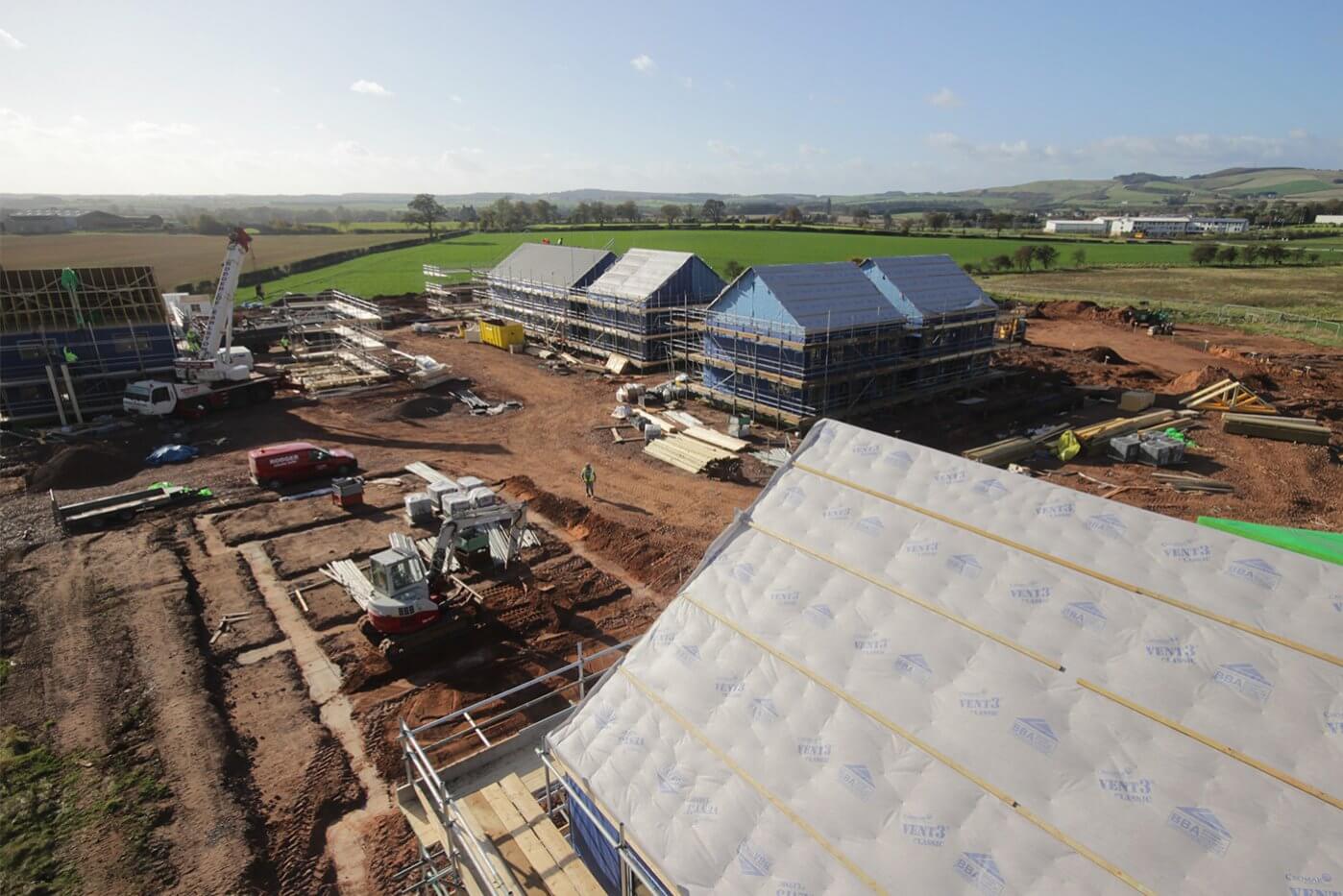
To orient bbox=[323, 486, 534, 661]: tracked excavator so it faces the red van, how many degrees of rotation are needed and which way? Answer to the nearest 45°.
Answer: approximately 45° to its left

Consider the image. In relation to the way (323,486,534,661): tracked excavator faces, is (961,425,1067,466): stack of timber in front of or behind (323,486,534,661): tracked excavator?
in front

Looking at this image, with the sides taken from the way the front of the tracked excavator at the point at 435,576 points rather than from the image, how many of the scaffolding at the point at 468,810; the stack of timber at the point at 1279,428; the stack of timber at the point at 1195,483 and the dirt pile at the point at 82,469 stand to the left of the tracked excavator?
1

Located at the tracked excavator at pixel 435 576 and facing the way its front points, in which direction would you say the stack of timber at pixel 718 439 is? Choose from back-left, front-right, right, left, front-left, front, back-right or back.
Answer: front

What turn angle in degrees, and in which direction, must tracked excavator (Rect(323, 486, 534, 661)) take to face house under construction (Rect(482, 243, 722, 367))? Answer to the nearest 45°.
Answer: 0° — it already faces it

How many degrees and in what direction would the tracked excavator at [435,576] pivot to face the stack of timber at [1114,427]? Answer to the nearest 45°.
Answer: approximately 45° to its right

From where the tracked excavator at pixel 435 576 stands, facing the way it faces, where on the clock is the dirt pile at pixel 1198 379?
The dirt pile is roughly at 1 o'clock from the tracked excavator.

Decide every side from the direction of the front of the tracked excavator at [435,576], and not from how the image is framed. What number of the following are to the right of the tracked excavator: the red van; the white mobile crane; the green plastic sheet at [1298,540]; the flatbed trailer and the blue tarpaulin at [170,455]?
1

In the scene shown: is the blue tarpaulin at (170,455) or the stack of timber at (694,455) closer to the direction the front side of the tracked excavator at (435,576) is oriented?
the stack of timber

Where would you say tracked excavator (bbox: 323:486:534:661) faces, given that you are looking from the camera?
facing away from the viewer and to the right of the viewer

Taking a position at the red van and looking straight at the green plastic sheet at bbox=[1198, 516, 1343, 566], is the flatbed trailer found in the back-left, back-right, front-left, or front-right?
back-right

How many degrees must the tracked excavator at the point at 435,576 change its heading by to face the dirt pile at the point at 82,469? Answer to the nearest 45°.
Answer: approximately 90° to its left

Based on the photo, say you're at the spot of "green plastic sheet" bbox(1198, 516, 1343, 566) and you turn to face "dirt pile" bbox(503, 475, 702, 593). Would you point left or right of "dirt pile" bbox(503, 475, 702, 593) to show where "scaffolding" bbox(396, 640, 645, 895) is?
left

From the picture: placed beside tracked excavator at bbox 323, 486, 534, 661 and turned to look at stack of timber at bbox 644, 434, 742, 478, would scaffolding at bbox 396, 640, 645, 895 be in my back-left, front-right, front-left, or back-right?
back-right

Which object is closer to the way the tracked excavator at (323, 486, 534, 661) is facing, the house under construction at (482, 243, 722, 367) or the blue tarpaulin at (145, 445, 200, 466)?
the house under construction

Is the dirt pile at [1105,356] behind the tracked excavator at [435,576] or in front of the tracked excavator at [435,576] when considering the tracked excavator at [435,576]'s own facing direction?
in front

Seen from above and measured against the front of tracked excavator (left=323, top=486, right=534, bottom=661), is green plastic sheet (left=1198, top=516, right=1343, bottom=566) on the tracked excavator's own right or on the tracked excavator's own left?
on the tracked excavator's own right

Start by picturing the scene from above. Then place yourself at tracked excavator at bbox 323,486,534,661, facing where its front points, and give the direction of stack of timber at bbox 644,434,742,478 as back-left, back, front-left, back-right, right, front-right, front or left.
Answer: front
